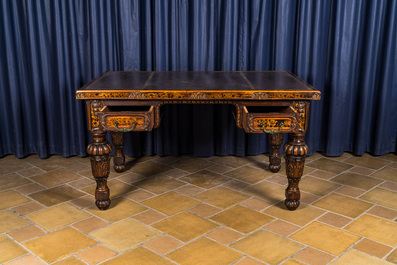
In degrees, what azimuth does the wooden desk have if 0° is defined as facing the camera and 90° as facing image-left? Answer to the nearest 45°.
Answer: approximately 0°
